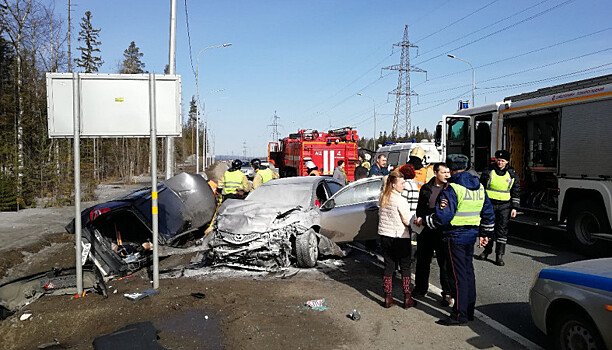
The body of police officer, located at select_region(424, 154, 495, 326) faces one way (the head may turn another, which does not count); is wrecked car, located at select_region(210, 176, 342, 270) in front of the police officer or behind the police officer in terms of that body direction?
in front

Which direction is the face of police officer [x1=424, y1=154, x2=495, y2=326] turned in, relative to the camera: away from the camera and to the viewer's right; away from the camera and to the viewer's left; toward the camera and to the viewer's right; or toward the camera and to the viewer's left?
away from the camera and to the viewer's left

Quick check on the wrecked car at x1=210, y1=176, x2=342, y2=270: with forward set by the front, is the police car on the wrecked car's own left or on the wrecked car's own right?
on the wrecked car's own left

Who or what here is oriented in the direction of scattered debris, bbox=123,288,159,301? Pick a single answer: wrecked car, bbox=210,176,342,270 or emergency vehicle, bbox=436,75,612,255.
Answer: the wrecked car

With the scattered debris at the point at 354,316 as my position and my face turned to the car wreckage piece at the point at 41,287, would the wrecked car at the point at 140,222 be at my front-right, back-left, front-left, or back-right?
front-right

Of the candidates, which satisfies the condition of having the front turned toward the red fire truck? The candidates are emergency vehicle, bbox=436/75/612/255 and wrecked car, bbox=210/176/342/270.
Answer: the emergency vehicle

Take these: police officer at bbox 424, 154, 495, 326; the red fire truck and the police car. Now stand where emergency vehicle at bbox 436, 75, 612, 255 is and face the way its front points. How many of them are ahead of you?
1

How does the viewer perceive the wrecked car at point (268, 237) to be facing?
facing the viewer and to the left of the viewer

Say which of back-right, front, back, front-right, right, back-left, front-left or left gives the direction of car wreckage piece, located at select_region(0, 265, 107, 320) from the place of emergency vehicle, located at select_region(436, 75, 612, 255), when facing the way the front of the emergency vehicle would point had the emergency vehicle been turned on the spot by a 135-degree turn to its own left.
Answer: front-right

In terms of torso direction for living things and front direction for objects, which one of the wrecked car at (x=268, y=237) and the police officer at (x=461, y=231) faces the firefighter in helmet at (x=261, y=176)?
the police officer

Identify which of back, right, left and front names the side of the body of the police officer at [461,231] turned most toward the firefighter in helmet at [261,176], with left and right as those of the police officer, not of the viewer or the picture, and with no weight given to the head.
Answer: front

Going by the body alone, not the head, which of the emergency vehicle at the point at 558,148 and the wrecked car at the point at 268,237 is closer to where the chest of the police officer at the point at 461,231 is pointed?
the wrecked car

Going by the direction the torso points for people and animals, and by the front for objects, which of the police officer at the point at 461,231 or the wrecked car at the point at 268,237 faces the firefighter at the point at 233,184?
the police officer

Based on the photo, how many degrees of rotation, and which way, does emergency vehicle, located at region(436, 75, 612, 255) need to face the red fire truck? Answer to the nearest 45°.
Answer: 0° — it already faces it

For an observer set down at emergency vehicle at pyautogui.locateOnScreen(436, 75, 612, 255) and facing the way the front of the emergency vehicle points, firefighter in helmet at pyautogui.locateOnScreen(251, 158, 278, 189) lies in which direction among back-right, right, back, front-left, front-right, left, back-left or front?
front-left

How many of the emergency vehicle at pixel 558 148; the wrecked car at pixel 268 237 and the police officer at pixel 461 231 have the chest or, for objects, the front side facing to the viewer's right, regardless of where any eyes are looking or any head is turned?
0

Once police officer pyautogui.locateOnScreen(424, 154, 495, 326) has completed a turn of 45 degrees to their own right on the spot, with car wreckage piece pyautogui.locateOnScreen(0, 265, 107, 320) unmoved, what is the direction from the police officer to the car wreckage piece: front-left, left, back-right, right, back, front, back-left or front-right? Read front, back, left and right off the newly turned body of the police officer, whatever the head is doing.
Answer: left

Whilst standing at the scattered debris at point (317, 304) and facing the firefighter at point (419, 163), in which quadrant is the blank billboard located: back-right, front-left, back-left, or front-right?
back-left

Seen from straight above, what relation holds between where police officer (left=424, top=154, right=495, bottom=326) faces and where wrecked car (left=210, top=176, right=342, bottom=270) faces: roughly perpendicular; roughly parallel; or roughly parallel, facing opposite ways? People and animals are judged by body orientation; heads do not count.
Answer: roughly perpendicular

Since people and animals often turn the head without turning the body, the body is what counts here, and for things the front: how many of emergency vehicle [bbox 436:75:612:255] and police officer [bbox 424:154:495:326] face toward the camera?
0

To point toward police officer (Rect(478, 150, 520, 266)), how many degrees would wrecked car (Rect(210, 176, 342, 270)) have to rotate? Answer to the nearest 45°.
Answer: approximately 135° to its left
